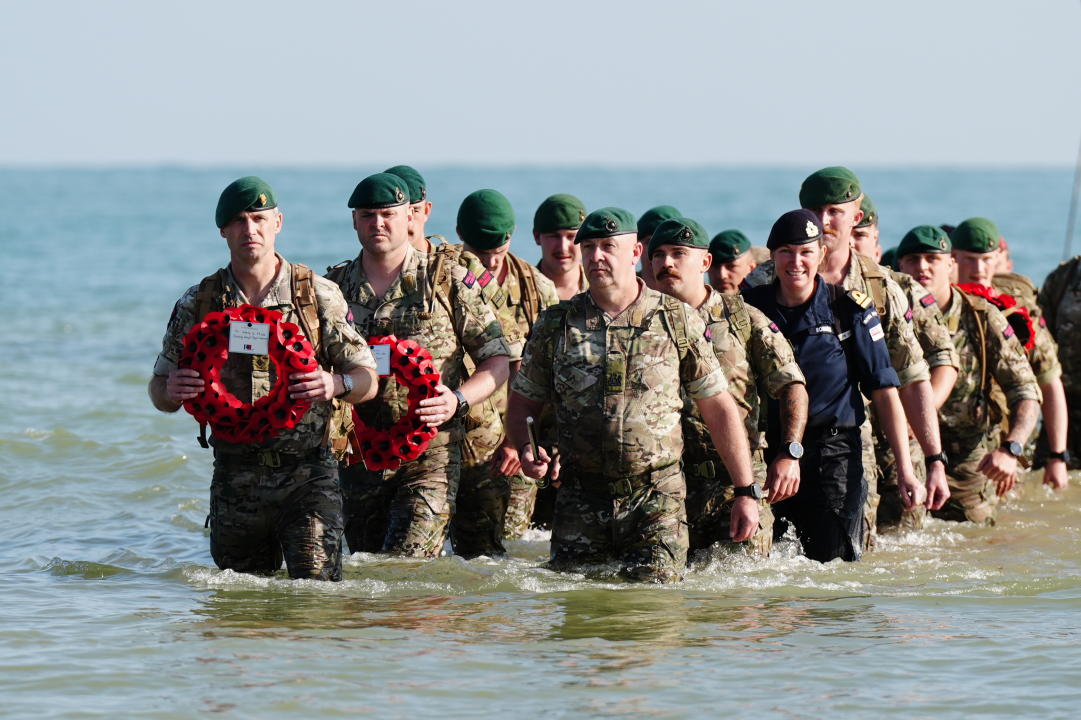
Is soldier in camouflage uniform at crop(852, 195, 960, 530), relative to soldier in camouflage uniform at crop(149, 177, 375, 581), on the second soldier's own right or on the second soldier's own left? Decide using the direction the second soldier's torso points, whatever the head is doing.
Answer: on the second soldier's own left

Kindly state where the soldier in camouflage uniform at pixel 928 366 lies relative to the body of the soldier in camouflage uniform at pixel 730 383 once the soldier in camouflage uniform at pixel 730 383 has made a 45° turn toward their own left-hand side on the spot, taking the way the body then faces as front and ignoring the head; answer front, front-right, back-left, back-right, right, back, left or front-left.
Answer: back-left

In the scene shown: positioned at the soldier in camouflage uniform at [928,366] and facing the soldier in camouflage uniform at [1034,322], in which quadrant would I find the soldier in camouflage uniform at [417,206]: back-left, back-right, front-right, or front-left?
back-left

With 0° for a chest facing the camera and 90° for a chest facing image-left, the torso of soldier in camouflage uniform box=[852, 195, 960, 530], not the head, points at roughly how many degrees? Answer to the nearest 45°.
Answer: approximately 45°

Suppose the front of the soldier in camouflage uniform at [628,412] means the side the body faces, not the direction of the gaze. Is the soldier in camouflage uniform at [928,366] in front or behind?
behind

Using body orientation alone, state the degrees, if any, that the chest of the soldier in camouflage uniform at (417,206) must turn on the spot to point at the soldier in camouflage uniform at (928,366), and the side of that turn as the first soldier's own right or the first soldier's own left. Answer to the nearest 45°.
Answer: approximately 90° to the first soldier's own left
